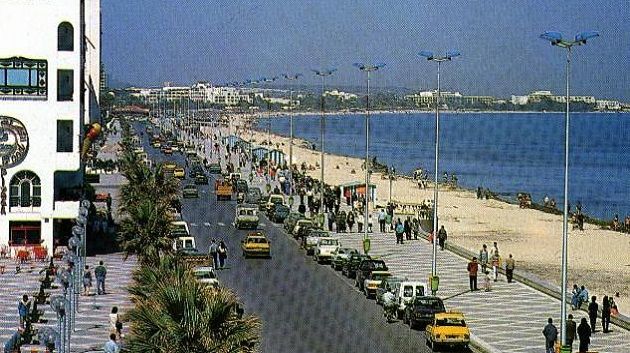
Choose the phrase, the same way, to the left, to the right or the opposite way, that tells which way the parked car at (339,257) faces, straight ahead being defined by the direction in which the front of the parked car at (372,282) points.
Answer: the same way

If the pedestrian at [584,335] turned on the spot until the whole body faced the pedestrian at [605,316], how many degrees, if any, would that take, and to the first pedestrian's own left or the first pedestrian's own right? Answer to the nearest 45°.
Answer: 0° — they already face them

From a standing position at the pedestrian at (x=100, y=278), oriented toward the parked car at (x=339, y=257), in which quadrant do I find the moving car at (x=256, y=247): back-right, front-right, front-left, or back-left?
front-left

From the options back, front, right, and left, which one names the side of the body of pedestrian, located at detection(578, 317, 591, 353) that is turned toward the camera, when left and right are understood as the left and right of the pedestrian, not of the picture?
back

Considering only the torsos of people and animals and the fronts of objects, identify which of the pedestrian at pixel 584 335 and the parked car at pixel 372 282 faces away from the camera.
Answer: the pedestrian
